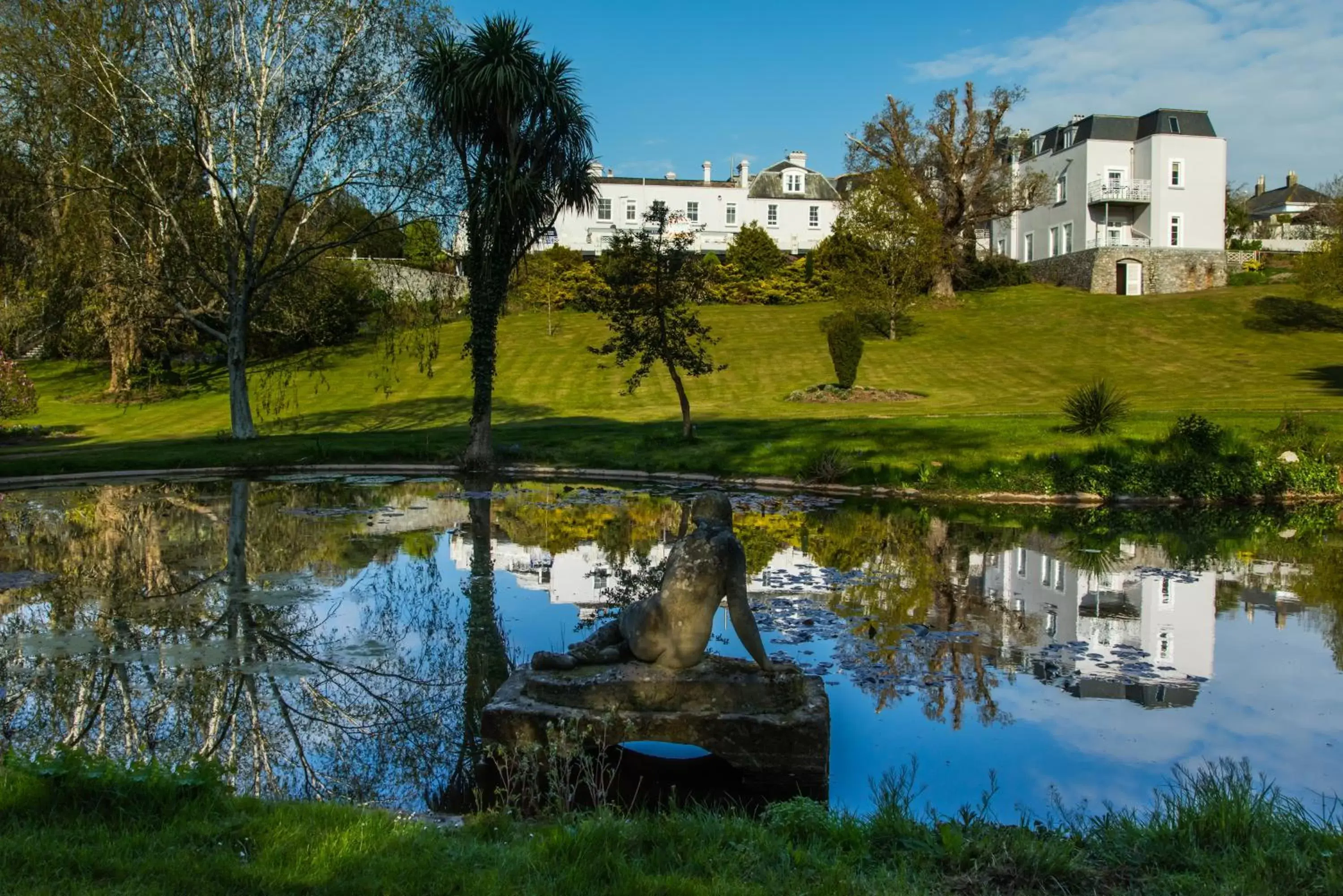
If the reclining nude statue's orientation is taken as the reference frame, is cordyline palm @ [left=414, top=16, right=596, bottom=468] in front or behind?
in front

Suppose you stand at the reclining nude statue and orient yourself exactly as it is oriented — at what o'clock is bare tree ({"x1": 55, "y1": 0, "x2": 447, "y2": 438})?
The bare tree is roughly at 11 o'clock from the reclining nude statue.

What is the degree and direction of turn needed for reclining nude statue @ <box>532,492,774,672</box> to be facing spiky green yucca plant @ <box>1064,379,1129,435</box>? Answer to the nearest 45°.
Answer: approximately 45° to its right

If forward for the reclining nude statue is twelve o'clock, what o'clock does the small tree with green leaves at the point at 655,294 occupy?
The small tree with green leaves is roughly at 12 o'clock from the reclining nude statue.

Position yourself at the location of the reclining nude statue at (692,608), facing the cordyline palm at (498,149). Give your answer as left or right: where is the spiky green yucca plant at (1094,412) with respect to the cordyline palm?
right

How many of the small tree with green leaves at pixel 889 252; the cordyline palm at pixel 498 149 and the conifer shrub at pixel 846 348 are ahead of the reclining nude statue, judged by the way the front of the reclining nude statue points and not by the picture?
3

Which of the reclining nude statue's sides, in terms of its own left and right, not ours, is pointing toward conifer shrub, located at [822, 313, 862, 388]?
front

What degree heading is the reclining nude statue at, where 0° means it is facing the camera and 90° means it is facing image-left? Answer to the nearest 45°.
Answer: approximately 180°

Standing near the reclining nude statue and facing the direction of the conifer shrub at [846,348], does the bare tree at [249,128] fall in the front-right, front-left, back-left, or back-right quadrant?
front-left
